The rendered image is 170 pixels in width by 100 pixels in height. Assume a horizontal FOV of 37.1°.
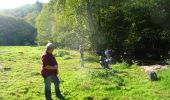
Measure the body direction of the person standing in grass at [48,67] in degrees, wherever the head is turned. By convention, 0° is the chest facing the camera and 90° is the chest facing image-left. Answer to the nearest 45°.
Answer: approximately 315°
